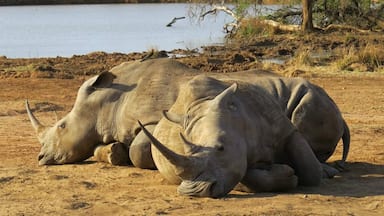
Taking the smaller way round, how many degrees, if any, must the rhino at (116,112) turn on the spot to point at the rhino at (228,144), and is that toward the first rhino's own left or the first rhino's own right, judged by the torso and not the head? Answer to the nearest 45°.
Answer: approximately 135° to the first rhino's own left

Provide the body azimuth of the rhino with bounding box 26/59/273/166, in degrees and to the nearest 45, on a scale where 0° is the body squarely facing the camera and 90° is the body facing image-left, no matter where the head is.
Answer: approximately 90°

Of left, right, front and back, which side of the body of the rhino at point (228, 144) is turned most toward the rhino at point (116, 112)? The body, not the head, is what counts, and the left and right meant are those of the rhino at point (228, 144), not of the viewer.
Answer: right

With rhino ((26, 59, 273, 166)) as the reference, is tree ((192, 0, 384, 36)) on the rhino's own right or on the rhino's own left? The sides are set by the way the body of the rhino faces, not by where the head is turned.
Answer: on the rhino's own right

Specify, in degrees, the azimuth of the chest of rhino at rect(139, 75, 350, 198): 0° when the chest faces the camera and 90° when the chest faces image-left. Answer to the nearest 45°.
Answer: approximately 45°

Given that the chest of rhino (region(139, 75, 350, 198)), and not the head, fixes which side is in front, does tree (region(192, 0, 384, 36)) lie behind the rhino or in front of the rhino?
behind

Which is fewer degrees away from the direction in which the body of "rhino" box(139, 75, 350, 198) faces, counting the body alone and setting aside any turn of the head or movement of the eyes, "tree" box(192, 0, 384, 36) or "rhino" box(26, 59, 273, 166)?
the rhino
